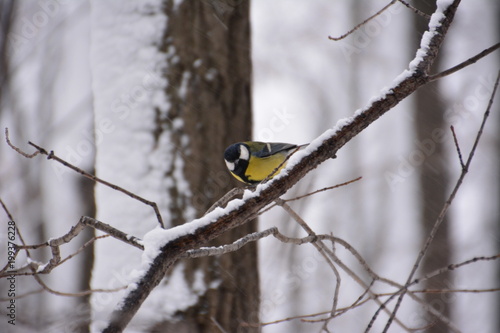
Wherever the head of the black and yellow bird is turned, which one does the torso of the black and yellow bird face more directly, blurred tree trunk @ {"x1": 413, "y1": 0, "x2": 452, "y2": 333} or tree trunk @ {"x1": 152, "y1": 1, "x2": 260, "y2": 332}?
the tree trunk

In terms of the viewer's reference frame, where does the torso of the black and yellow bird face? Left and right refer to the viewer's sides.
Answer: facing the viewer and to the left of the viewer

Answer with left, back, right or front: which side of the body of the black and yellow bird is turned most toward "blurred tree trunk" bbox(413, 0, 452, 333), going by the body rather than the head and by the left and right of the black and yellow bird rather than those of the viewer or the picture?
back
